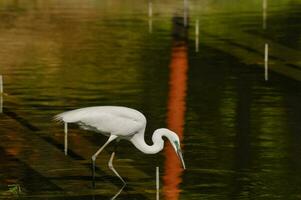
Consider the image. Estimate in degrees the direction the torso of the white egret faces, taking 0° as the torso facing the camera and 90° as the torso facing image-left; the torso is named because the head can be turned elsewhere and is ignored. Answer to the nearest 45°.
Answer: approximately 270°
